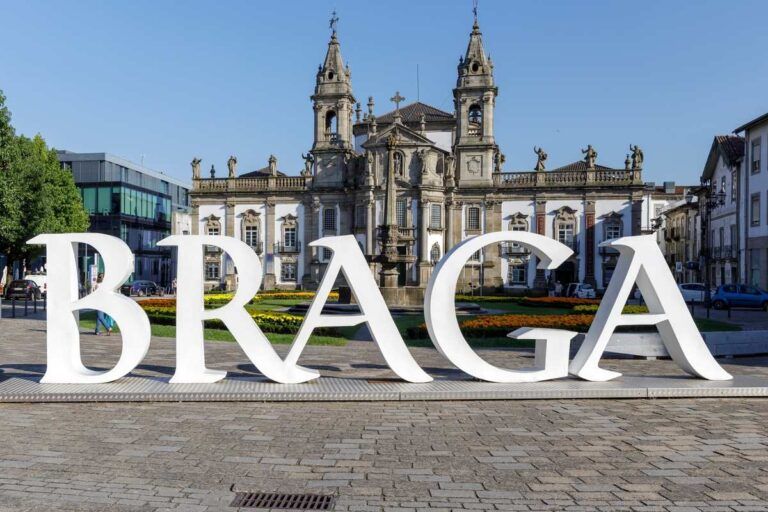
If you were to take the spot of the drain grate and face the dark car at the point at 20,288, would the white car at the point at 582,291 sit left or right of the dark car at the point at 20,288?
right

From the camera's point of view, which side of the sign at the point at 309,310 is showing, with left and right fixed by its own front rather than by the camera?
front

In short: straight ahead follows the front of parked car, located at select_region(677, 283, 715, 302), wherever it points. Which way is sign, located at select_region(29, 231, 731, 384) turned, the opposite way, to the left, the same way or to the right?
to the left

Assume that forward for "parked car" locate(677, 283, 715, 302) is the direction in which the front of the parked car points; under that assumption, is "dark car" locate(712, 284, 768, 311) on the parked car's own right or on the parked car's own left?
on the parked car's own left

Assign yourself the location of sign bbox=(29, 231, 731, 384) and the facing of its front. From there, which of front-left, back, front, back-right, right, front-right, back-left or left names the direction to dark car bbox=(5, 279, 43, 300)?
back-right

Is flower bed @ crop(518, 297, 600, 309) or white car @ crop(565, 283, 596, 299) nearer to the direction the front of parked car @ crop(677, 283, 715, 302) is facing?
the white car

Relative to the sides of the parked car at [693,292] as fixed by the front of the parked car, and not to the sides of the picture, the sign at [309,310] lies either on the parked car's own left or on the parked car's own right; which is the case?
on the parked car's own left

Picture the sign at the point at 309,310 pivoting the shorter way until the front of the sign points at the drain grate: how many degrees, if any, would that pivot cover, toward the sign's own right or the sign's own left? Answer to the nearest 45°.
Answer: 0° — it already faces it

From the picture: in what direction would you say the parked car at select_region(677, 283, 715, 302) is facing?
to the viewer's left

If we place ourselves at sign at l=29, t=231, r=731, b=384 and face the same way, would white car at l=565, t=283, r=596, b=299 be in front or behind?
behind

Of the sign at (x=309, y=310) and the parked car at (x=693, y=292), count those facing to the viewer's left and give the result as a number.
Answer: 1

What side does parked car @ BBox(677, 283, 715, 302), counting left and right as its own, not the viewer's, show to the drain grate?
left
